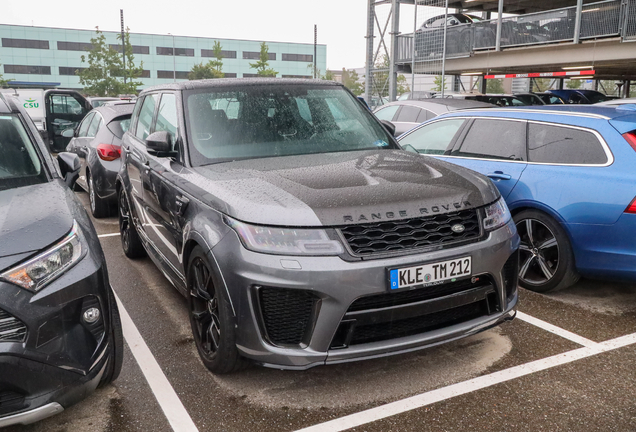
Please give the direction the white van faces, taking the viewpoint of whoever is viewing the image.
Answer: facing to the right of the viewer

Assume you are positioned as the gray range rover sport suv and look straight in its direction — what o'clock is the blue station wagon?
The blue station wagon is roughly at 9 o'clock from the gray range rover sport suv.

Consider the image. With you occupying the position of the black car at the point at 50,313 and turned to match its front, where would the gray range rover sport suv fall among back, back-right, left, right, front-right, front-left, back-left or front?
left

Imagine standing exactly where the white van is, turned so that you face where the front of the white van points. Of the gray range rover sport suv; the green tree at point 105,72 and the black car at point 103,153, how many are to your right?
2

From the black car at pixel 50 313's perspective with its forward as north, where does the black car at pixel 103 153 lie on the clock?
the black car at pixel 103 153 is roughly at 6 o'clock from the black car at pixel 50 313.

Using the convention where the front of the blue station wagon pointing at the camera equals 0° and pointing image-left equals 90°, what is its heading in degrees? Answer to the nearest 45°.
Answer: approximately 135°

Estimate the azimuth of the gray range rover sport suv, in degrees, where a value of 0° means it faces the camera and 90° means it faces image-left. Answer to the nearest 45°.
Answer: approximately 315°

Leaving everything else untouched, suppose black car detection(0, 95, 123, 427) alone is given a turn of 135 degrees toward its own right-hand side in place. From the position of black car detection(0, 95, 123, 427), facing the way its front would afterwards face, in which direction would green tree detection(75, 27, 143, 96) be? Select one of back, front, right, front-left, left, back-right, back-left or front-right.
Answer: front-right
